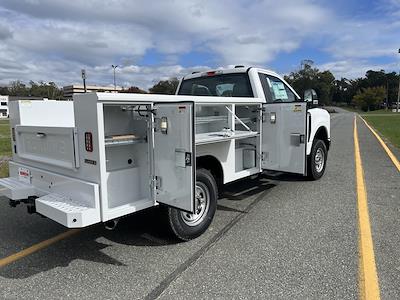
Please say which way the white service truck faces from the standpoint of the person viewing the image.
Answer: facing away from the viewer and to the right of the viewer
